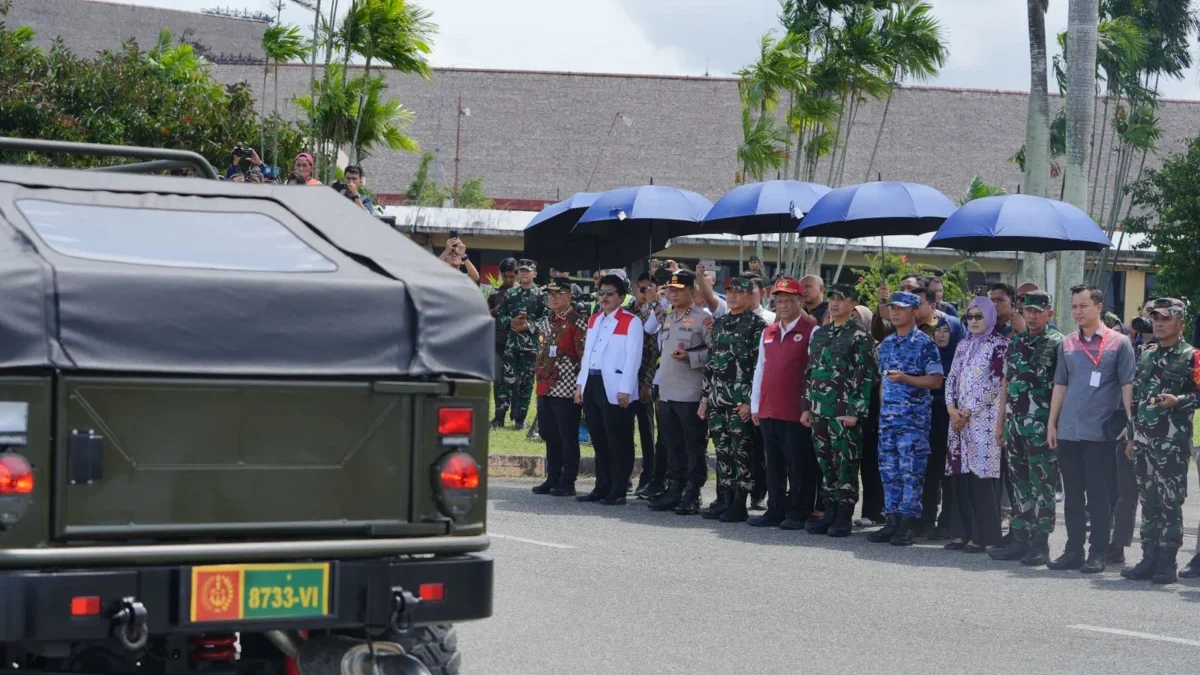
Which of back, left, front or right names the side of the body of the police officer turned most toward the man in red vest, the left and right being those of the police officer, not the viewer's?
left

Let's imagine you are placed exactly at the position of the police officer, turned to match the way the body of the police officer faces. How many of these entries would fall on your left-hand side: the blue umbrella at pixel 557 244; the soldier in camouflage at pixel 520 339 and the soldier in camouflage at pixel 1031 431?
1

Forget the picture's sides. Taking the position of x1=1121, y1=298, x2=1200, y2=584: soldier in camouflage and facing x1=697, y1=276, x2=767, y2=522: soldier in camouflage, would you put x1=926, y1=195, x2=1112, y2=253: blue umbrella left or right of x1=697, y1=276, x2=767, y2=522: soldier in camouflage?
right

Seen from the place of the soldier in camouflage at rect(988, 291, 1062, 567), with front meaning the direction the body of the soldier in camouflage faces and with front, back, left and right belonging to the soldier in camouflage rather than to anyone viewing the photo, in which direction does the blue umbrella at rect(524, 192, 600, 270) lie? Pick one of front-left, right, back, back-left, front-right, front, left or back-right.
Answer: right

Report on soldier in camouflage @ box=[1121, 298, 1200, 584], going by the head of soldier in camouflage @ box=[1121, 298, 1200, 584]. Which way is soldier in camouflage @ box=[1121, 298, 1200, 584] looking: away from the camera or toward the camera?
toward the camera

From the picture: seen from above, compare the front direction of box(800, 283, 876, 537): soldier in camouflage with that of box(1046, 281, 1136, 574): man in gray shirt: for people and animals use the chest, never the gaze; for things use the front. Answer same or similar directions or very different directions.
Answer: same or similar directions

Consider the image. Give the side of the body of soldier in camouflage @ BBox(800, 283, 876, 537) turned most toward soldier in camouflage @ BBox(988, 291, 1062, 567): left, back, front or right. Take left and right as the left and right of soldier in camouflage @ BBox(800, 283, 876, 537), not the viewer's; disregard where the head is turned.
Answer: left

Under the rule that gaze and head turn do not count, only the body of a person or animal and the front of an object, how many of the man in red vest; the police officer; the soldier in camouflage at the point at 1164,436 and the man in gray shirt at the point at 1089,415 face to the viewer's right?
0

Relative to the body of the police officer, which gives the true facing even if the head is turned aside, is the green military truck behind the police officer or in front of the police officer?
in front

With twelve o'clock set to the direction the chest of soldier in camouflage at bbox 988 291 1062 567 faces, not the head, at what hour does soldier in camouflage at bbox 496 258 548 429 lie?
soldier in camouflage at bbox 496 258 548 429 is roughly at 3 o'clock from soldier in camouflage at bbox 988 291 1062 567.

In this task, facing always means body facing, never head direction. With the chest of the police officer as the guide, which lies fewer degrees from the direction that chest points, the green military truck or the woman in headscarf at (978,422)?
the green military truck

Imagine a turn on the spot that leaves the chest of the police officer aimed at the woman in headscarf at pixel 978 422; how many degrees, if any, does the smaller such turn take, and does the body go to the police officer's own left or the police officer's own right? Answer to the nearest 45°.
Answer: approximately 90° to the police officer's own left

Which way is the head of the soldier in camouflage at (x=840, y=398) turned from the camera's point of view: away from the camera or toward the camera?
toward the camera

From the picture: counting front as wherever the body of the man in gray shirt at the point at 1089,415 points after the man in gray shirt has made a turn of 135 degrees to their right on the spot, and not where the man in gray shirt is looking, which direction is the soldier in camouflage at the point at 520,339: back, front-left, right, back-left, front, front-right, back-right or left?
front-left

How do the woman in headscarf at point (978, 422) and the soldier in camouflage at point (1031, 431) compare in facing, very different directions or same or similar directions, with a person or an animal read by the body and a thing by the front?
same or similar directions

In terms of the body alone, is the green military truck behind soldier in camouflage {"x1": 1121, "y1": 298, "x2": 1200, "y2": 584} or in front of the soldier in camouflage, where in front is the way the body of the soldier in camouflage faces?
in front

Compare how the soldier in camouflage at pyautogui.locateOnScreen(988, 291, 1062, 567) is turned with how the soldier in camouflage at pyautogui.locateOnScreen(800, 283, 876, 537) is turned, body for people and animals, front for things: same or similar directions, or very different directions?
same or similar directions

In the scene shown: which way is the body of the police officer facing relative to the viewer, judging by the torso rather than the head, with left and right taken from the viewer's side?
facing the viewer and to the left of the viewer
